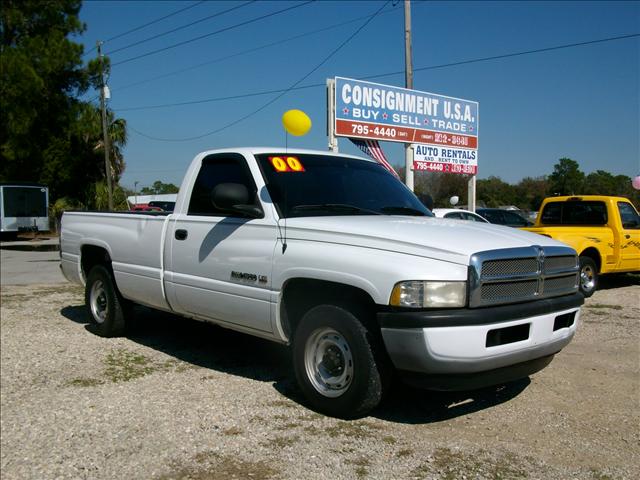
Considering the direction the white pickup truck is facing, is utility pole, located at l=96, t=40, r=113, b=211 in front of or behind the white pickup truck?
behind

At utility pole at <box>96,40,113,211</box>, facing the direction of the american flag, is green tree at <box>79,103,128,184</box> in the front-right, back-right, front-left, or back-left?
back-left

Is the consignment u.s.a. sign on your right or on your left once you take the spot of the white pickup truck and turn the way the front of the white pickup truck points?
on your left

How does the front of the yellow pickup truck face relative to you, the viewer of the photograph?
facing away from the viewer and to the right of the viewer

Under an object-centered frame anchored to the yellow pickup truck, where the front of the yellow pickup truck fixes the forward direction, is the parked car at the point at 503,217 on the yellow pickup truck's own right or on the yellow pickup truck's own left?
on the yellow pickup truck's own left

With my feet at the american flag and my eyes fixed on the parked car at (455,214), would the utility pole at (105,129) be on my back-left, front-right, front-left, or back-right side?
back-left
